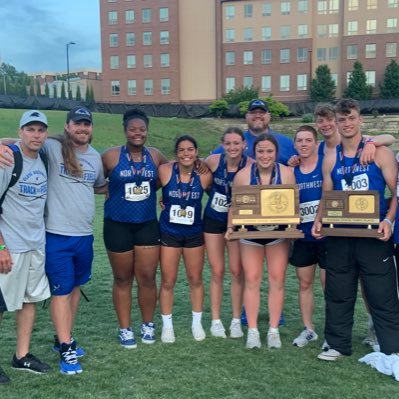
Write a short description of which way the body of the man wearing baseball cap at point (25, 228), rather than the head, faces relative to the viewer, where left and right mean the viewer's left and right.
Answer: facing the viewer and to the right of the viewer

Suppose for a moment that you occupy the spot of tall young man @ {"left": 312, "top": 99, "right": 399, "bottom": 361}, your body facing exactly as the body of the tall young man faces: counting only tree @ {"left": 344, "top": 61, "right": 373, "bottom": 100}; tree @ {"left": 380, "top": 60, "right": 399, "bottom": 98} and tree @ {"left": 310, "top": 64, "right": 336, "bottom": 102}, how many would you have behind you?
3

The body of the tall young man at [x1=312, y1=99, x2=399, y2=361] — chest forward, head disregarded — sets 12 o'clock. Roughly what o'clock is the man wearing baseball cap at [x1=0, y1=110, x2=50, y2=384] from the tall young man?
The man wearing baseball cap is roughly at 2 o'clock from the tall young man.

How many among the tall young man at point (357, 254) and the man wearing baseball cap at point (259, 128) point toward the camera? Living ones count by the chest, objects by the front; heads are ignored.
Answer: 2

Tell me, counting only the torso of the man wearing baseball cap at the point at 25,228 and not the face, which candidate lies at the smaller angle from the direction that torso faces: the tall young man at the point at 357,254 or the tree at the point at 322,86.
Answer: the tall young man

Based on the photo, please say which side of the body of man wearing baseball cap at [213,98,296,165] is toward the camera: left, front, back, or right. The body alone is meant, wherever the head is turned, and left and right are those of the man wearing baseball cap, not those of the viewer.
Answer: front

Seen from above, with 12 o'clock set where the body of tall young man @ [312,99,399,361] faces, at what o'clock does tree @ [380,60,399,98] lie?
The tree is roughly at 6 o'clock from the tall young man.

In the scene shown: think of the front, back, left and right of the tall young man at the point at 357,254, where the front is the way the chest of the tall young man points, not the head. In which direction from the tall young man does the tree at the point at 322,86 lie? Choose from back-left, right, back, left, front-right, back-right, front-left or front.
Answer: back

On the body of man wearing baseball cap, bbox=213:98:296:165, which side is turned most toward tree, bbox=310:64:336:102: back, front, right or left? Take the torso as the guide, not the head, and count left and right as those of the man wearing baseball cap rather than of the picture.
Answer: back

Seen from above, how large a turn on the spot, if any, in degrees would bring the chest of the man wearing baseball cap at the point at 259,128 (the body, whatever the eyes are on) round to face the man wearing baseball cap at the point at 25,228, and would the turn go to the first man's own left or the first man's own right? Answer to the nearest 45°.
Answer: approximately 45° to the first man's own right

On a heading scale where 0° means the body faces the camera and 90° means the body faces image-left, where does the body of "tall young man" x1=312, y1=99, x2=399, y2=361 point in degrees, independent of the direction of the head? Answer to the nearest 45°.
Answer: approximately 0°
